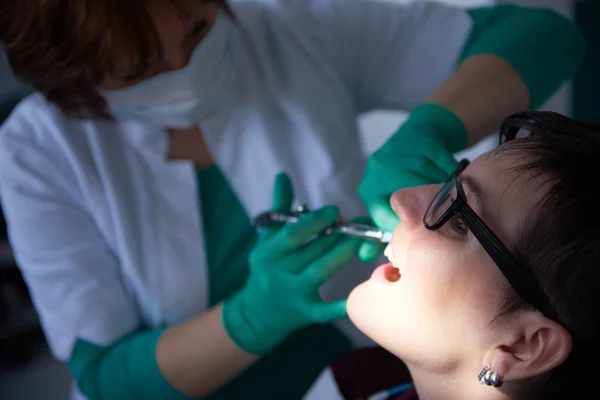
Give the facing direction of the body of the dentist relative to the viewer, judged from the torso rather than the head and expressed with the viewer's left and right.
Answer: facing the viewer and to the right of the viewer
